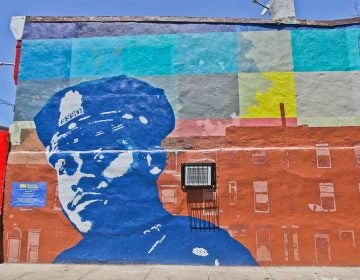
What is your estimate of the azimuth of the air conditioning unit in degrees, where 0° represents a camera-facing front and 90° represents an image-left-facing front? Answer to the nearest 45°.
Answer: approximately 0°
